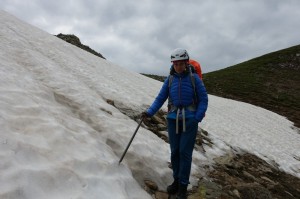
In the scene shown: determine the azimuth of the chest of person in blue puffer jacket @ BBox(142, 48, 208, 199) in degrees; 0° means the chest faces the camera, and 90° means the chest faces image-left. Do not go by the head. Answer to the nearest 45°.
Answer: approximately 0°
